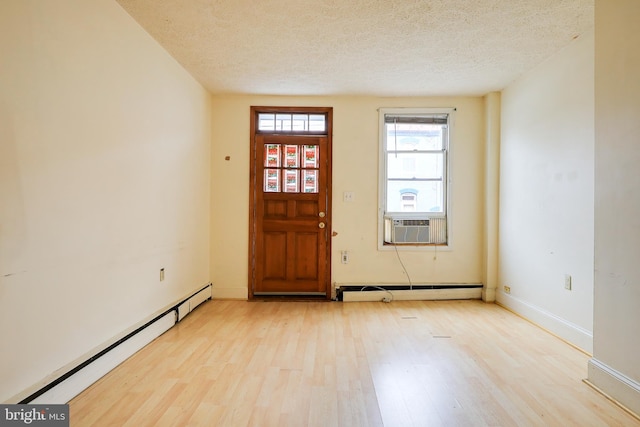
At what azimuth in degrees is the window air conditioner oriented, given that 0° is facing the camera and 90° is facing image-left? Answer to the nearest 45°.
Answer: approximately 0°

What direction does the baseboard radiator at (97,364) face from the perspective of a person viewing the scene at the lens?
facing the viewer and to the right of the viewer

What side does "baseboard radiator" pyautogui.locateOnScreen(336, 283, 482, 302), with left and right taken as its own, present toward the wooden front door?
right

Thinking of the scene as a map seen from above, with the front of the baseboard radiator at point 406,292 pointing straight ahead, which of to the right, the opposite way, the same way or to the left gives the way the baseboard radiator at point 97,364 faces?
to the left

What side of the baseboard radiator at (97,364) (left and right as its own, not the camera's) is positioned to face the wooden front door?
left

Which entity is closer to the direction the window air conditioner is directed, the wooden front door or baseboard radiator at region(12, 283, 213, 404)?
the baseboard radiator

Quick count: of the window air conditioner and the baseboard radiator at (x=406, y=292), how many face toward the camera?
2

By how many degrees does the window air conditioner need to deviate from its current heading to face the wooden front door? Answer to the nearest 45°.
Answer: approximately 90° to its right

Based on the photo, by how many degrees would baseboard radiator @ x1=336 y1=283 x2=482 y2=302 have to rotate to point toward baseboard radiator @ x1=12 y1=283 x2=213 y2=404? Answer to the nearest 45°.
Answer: approximately 45° to its right

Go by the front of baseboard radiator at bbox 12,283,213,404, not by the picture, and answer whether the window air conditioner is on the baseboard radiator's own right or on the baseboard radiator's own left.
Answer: on the baseboard radiator's own left

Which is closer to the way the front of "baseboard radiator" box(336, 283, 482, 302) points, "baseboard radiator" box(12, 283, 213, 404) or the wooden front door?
the baseboard radiator
